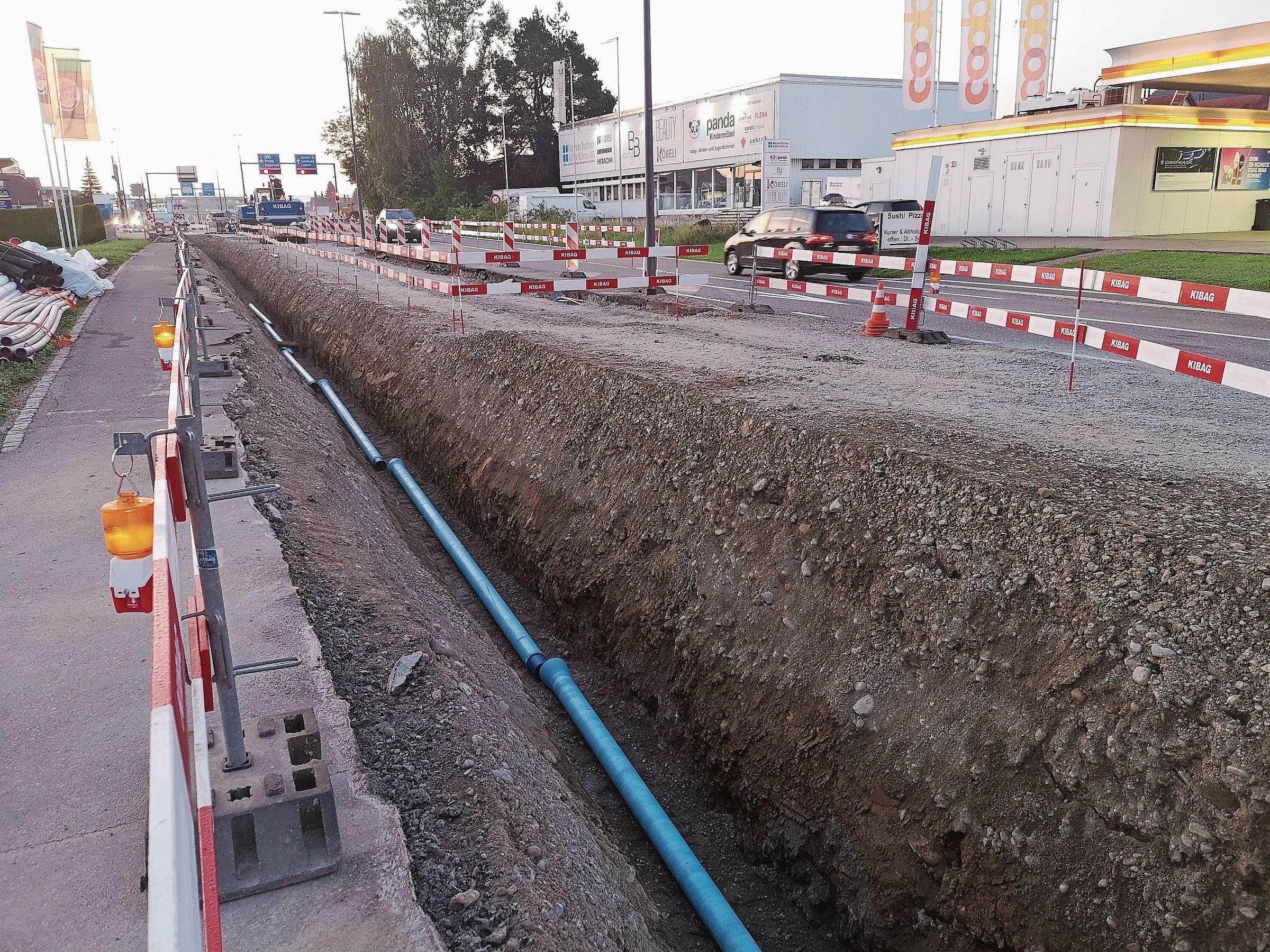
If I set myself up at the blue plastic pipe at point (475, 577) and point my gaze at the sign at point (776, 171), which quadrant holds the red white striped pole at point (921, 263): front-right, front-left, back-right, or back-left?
front-right

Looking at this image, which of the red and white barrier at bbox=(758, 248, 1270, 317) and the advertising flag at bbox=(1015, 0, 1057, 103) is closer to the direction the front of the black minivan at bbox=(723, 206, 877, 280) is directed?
the advertising flag

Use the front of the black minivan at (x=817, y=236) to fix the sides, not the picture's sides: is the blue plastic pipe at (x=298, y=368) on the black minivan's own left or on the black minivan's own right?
on the black minivan's own left

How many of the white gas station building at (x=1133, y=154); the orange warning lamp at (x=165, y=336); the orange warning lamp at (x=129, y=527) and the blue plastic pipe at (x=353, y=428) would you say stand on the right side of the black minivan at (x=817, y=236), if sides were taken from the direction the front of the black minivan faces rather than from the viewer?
1

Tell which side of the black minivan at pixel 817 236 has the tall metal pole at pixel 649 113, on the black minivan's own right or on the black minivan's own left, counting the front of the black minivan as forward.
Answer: on the black minivan's own left

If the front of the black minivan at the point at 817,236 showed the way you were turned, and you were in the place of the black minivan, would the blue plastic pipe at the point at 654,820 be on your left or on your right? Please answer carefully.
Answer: on your left

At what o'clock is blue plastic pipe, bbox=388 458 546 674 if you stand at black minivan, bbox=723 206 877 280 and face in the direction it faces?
The blue plastic pipe is roughly at 8 o'clock from the black minivan.

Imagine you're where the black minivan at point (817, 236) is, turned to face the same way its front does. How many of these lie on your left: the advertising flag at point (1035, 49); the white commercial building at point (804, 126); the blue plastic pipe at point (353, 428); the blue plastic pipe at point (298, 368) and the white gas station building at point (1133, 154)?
2

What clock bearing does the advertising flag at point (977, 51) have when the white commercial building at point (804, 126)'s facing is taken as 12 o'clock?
The advertising flag is roughly at 10 o'clock from the white commercial building.

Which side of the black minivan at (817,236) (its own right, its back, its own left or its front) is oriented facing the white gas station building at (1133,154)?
right

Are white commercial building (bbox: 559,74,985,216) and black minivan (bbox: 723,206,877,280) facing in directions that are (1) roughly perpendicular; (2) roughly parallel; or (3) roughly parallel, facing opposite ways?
roughly perpendicular

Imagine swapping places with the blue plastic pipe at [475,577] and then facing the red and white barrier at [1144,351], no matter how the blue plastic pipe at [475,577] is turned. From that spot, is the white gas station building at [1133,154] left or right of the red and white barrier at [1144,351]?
left

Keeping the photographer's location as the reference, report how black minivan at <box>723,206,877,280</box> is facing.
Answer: facing away from the viewer and to the left of the viewer

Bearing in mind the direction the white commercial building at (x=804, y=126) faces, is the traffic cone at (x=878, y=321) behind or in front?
in front
